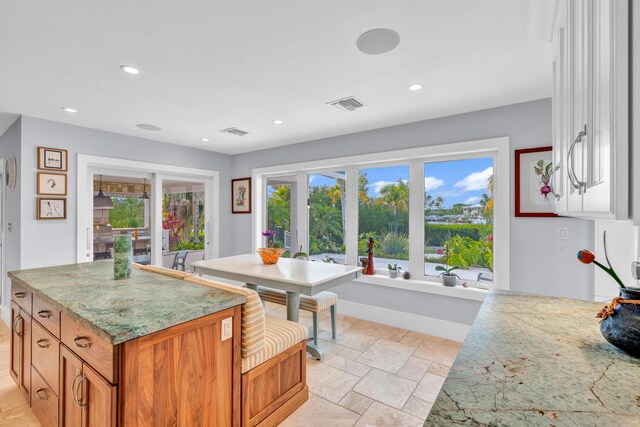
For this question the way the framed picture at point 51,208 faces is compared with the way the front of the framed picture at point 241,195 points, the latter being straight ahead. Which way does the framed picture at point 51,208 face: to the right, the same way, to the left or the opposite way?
to the left

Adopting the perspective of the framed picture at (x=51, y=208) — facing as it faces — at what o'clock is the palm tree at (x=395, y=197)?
The palm tree is roughly at 10 o'clock from the framed picture.

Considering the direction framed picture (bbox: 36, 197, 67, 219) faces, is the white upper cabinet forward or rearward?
forward

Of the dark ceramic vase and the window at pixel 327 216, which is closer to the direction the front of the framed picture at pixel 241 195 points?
the dark ceramic vase

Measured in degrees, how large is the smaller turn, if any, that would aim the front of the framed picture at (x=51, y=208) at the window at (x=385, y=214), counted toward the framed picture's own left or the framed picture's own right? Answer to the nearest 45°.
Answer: approximately 45° to the framed picture's own left

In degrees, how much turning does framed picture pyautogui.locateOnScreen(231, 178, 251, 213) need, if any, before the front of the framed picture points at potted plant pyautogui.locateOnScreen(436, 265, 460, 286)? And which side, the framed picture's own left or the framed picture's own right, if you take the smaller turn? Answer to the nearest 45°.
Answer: approximately 90° to the framed picture's own left

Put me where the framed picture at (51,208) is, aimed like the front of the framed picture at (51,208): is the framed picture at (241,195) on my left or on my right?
on my left

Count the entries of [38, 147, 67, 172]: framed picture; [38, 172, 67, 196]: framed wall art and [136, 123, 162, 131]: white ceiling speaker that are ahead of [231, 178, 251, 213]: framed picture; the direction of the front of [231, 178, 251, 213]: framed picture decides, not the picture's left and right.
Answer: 3

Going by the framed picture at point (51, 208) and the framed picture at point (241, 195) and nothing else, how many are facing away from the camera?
0

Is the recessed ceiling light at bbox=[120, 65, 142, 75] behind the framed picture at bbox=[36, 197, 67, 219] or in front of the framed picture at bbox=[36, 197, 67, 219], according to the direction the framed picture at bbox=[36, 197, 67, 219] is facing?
in front

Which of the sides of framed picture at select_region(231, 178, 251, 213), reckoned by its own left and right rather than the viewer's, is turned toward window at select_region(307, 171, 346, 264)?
left

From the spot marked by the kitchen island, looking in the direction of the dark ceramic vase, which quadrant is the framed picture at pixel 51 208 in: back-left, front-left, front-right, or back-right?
back-left
